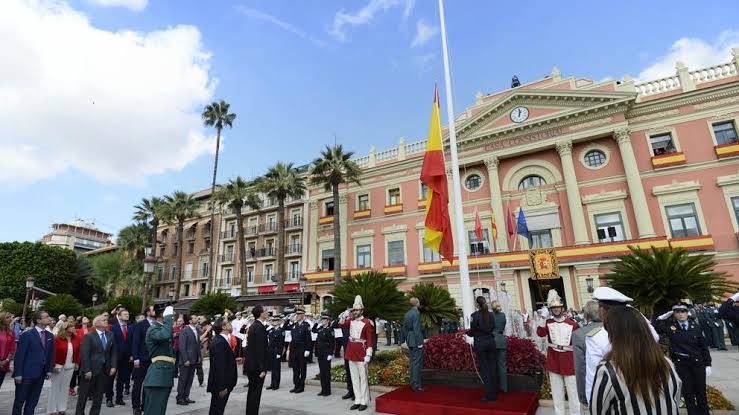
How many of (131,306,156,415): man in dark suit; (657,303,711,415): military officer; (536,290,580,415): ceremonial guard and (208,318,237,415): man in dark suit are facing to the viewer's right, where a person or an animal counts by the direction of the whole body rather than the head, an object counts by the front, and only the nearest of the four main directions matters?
2

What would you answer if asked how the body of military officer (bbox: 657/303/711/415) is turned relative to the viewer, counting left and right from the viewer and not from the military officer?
facing the viewer

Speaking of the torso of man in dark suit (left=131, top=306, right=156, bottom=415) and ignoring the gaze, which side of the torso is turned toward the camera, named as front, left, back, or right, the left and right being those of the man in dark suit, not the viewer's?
right

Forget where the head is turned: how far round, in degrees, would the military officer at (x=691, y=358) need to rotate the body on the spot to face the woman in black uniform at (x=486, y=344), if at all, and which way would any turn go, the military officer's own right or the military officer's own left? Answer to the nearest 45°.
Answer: approximately 90° to the military officer's own right

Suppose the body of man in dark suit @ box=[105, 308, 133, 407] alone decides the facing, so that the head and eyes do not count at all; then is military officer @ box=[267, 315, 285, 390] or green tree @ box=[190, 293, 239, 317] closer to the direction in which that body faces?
the military officer

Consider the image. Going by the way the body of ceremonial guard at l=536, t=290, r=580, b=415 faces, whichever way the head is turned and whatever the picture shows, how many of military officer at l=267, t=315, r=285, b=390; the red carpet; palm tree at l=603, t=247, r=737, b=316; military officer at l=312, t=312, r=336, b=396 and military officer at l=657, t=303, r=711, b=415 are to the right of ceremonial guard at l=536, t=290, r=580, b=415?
3

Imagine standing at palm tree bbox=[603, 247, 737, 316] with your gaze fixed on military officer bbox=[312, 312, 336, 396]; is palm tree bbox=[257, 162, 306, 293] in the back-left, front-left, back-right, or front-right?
front-right

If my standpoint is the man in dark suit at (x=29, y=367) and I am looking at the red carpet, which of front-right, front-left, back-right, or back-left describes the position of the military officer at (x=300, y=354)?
front-left

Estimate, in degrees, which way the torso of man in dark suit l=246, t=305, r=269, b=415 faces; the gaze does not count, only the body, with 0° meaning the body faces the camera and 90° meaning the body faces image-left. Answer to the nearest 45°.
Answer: approximately 270°

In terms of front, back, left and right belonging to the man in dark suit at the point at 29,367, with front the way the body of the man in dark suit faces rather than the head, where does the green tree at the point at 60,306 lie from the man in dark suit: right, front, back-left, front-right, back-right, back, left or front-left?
back-left

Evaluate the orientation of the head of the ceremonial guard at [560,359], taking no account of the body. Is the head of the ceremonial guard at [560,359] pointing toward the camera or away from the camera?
toward the camera

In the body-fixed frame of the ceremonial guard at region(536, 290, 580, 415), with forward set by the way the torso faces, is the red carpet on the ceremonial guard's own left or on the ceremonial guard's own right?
on the ceremonial guard's own right

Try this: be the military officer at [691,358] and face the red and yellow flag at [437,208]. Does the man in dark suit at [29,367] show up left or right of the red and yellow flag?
left

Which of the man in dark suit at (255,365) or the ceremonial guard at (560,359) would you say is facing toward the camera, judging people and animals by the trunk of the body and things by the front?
the ceremonial guard
